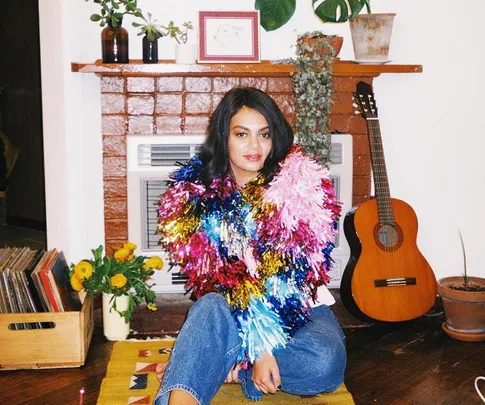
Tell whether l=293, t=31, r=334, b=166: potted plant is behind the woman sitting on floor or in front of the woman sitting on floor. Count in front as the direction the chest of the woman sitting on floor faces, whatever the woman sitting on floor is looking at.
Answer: behind

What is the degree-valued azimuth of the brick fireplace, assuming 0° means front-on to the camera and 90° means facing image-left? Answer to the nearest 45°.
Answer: approximately 0°

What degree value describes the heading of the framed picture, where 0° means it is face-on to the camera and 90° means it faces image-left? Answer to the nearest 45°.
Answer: approximately 0°

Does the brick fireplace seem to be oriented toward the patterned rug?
yes
